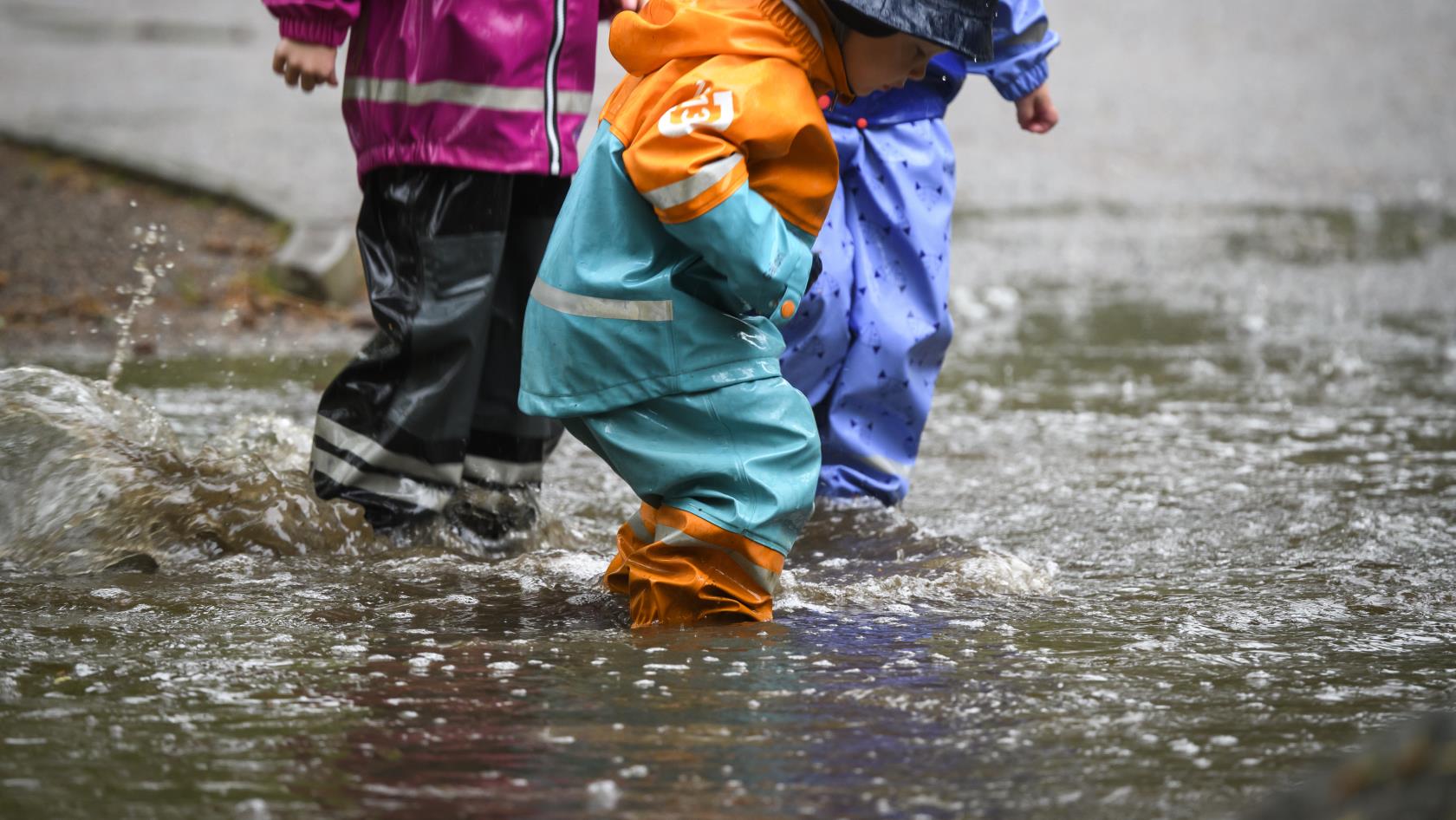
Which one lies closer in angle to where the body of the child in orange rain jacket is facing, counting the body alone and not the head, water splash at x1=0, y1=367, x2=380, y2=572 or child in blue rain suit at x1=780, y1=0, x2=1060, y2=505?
the child in blue rain suit

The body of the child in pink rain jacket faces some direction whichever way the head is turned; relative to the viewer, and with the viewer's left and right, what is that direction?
facing the viewer and to the right of the viewer

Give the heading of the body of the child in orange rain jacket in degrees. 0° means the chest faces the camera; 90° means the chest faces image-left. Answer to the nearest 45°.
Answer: approximately 270°

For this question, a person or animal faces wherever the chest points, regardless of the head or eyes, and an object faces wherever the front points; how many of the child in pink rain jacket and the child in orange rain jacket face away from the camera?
0

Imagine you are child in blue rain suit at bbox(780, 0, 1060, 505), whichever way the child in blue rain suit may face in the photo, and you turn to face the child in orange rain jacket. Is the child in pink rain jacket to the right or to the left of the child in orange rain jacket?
right

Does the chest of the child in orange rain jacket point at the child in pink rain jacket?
no

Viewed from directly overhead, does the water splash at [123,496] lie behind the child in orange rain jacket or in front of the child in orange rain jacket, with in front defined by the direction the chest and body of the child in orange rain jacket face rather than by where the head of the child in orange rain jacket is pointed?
behind

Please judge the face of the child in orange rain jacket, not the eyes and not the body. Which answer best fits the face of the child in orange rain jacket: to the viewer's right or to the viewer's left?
to the viewer's right

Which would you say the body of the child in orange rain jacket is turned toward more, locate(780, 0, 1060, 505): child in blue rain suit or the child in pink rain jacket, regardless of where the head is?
the child in blue rain suit

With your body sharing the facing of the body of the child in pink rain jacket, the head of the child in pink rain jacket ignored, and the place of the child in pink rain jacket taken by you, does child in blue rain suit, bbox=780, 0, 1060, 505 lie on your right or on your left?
on your left
